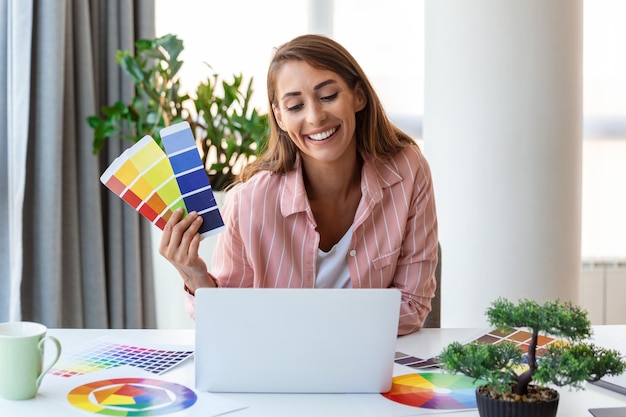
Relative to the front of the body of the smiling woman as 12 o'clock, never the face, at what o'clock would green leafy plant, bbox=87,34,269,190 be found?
The green leafy plant is roughly at 5 o'clock from the smiling woman.

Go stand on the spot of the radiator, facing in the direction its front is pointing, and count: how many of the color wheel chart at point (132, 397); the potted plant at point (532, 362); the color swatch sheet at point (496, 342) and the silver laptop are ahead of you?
4

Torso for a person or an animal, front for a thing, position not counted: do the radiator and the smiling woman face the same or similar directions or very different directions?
same or similar directions

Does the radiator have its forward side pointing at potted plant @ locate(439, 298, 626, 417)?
yes

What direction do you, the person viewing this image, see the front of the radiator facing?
facing the viewer

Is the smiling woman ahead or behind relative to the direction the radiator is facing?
ahead

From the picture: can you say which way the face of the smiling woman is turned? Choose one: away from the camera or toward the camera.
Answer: toward the camera

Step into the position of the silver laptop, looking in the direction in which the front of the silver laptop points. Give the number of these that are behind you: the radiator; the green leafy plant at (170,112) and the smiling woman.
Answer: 0

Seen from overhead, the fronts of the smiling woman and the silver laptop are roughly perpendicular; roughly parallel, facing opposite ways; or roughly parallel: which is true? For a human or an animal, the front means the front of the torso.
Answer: roughly parallel, facing opposite ways

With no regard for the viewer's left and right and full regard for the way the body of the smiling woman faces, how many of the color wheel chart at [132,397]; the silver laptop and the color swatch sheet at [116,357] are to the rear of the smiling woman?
0

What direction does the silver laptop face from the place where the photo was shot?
facing away from the viewer

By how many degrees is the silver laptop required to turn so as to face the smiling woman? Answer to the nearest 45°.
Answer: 0° — it already faces them

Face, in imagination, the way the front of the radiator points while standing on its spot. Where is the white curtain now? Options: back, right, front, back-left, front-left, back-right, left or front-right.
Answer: front-right

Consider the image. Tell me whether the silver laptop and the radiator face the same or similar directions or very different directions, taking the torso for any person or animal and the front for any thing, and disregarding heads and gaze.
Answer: very different directions

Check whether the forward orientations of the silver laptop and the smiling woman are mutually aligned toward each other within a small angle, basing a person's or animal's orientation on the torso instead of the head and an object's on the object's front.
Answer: yes

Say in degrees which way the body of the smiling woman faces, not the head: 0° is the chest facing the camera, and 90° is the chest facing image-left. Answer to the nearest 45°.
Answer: approximately 0°

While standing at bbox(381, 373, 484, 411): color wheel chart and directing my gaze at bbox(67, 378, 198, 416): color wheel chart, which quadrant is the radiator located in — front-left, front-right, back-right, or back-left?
back-right

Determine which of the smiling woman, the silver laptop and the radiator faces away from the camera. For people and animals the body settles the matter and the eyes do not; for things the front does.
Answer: the silver laptop

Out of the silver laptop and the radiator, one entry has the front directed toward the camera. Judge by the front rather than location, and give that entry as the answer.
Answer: the radiator
